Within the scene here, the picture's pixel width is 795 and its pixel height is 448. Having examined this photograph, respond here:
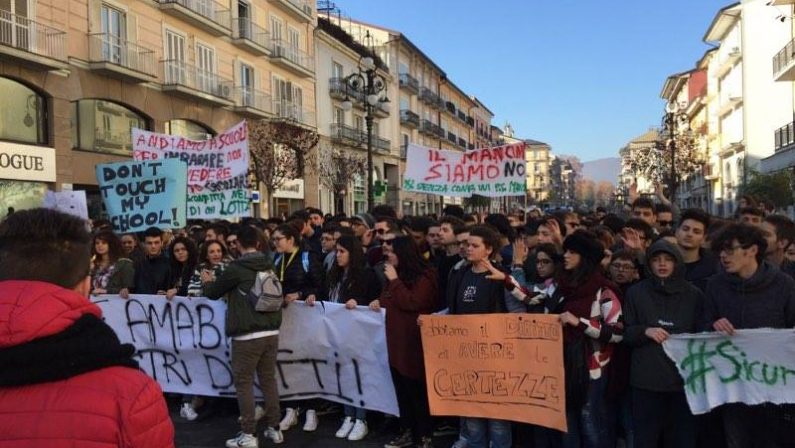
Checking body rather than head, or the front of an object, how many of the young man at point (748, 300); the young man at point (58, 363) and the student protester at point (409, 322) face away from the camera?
1

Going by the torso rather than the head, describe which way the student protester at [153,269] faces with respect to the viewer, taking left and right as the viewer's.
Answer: facing the viewer

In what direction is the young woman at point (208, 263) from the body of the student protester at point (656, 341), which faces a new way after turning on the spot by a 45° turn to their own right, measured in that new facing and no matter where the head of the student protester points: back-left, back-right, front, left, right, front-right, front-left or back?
front-right

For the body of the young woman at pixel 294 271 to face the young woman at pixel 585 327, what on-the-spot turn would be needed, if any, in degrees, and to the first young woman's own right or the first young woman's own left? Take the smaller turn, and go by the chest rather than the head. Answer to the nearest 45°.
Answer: approximately 90° to the first young woman's own left

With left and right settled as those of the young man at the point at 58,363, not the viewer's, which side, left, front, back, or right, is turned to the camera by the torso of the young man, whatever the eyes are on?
back

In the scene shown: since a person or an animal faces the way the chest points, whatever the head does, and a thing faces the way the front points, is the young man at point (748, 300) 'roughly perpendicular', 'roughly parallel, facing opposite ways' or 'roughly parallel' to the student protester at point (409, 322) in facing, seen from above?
roughly parallel

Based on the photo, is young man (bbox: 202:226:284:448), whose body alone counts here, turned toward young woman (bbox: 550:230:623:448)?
no

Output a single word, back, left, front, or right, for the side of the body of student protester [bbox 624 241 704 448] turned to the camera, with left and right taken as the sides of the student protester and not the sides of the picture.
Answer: front

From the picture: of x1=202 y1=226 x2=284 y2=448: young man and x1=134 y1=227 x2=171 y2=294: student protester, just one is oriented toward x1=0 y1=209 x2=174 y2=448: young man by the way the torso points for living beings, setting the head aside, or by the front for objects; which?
the student protester

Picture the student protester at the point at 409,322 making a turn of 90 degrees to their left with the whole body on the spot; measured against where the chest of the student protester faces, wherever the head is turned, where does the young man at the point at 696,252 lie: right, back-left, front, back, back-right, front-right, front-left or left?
left

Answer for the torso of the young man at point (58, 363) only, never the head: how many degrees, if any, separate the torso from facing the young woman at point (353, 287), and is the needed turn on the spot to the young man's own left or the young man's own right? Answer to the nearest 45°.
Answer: approximately 45° to the young man's own right

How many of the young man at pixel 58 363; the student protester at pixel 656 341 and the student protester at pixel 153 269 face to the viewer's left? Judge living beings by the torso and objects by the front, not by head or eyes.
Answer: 0

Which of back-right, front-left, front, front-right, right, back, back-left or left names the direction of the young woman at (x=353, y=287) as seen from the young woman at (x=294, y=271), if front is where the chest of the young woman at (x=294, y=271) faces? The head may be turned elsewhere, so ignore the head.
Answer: left

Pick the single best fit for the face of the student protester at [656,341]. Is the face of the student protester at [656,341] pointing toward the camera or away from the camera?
toward the camera

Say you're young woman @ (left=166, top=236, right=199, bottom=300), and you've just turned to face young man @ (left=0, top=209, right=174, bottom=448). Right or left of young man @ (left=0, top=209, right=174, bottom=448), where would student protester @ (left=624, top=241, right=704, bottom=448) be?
left

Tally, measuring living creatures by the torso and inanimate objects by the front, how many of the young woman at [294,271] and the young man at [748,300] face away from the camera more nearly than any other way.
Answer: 0

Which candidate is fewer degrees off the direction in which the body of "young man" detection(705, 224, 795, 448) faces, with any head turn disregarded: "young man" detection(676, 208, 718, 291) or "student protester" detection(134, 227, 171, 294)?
the student protester

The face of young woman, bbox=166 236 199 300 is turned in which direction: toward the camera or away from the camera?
toward the camera
